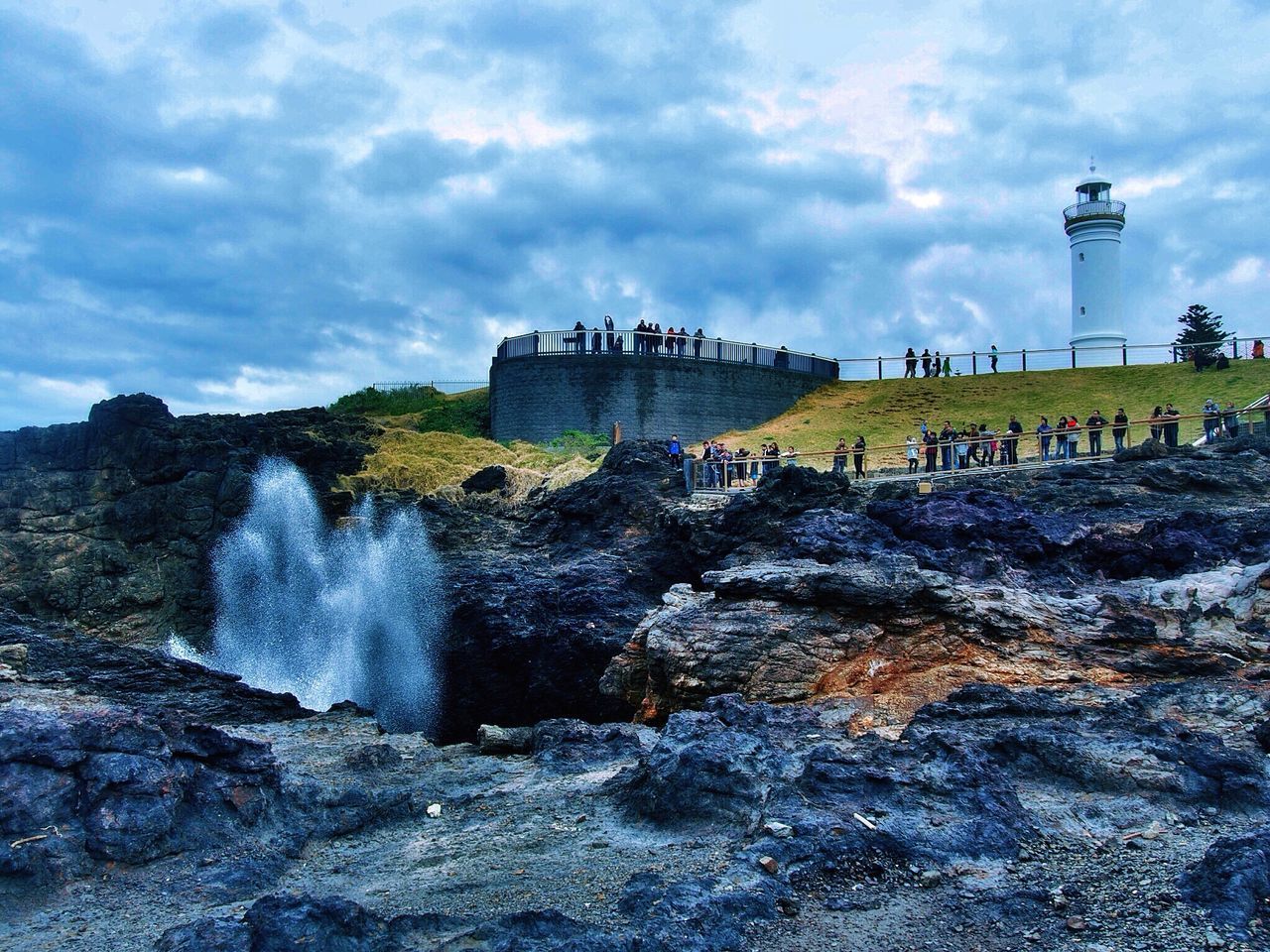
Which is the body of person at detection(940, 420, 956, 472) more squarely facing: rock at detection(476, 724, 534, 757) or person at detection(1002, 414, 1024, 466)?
the rock

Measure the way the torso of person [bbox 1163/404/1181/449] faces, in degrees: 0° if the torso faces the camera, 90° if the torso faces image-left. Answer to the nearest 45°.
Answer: approximately 45°

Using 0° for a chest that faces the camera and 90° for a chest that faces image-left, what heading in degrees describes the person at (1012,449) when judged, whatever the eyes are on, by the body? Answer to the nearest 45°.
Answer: approximately 45°

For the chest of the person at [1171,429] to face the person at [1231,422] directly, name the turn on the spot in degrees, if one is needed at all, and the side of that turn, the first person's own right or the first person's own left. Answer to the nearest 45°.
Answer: approximately 135° to the first person's own left

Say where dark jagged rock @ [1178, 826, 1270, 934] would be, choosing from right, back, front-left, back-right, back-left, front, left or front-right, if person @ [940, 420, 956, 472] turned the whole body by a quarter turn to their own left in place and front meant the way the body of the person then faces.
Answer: front-right

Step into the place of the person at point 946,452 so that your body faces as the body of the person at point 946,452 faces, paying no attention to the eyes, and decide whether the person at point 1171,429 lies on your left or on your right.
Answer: on your left

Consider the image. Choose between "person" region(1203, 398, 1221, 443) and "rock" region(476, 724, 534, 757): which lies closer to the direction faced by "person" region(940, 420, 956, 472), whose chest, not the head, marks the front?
the rock

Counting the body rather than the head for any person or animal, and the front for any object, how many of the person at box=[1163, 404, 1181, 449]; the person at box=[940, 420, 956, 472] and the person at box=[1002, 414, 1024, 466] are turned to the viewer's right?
0

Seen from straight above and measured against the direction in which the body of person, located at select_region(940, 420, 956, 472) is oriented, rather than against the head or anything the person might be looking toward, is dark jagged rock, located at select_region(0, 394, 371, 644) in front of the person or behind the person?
in front

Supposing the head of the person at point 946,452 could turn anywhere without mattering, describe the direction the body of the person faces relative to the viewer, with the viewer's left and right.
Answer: facing the viewer and to the left of the viewer

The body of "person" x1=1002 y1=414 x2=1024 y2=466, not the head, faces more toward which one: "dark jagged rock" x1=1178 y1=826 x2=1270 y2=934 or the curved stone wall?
the dark jagged rock
